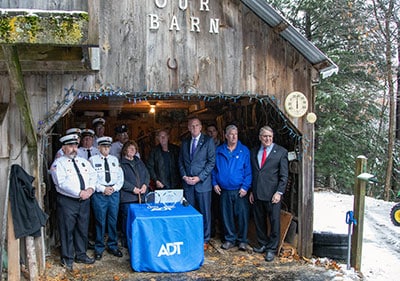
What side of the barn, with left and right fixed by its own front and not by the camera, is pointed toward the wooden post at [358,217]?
left

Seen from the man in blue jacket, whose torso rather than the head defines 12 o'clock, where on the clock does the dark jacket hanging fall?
The dark jacket hanging is roughly at 2 o'clock from the man in blue jacket.

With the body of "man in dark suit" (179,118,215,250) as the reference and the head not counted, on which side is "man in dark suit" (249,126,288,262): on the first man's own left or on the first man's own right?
on the first man's own left

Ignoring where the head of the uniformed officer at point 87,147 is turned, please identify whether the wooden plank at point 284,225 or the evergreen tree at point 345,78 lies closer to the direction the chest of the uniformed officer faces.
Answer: the wooden plank

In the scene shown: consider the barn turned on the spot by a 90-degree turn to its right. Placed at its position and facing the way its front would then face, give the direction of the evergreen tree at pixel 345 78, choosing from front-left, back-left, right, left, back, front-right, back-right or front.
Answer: back-right

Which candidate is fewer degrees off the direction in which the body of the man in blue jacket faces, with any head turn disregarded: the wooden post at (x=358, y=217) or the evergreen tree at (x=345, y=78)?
the wooden post

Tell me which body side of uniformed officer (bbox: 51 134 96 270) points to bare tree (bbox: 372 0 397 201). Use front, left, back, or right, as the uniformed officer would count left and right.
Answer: left

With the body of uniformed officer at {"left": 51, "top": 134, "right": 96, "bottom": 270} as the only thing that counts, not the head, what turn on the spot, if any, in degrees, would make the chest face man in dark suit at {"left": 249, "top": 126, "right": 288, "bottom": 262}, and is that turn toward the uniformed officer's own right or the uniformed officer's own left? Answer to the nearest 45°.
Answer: approximately 45° to the uniformed officer's own left

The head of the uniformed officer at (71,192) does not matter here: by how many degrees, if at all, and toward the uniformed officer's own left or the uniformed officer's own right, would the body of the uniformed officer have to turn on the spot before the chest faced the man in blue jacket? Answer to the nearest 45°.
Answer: approximately 45° to the uniformed officer's own left

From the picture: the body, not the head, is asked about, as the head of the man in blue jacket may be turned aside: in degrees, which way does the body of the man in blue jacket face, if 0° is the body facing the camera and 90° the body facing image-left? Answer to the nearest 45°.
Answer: approximately 0°

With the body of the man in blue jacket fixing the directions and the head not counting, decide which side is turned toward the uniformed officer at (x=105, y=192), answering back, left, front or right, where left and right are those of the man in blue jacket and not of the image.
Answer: right

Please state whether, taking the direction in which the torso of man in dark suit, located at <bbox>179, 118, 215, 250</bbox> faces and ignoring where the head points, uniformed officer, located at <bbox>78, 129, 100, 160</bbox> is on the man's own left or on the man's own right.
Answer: on the man's own right
